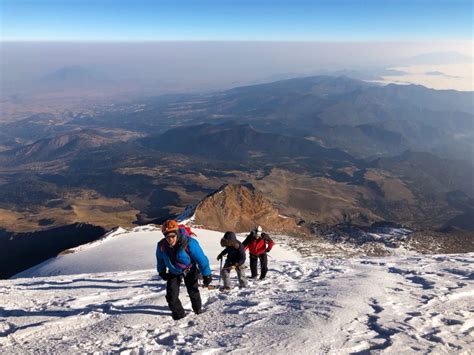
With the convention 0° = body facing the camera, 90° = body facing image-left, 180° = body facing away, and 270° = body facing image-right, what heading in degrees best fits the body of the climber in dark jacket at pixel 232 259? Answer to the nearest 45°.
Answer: approximately 45°
